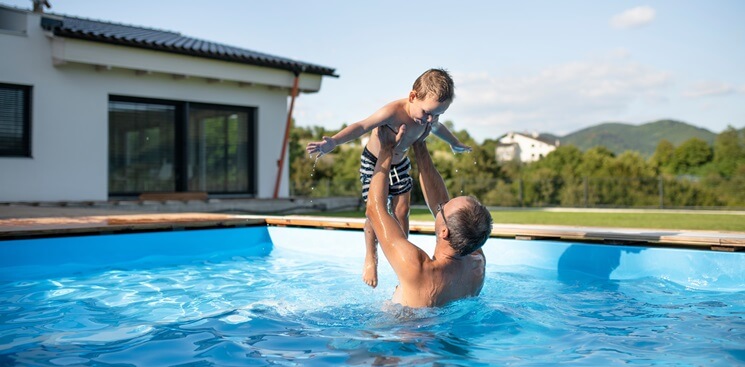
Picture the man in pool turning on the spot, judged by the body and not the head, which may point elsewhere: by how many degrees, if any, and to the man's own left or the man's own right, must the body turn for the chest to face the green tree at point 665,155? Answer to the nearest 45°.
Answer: approximately 45° to the man's own right

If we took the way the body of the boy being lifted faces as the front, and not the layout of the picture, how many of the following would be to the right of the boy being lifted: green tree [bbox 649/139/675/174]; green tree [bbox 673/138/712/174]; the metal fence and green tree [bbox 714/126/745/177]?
0

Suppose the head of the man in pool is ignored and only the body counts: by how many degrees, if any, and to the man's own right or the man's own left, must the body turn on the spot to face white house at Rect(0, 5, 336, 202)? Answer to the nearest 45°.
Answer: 0° — they already face it

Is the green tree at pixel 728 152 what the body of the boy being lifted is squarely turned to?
no

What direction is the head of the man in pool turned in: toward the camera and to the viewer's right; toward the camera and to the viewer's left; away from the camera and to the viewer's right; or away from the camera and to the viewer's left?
away from the camera and to the viewer's left

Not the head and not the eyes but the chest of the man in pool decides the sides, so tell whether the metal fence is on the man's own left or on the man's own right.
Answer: on the man's own right

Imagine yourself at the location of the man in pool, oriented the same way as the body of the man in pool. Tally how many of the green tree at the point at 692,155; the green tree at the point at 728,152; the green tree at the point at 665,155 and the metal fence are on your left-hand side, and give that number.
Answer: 0

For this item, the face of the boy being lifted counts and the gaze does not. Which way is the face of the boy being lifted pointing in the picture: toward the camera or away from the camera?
toward the camera

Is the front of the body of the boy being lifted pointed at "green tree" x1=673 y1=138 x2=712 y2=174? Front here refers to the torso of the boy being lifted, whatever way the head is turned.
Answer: no

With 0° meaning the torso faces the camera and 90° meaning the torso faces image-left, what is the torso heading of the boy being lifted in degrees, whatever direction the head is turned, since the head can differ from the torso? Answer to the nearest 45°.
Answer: approximately 315°

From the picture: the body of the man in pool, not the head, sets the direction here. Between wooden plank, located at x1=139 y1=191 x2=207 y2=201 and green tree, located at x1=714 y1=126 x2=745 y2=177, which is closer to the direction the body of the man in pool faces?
the wooden plank

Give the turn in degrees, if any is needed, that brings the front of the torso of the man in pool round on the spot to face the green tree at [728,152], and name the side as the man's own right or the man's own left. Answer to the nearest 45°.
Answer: approximately 90° to the man's own right

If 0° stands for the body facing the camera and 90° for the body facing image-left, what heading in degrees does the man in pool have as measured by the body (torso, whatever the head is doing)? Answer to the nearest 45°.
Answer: approximately 135°

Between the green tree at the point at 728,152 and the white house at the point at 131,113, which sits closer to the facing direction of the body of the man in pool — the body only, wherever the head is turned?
the white house
